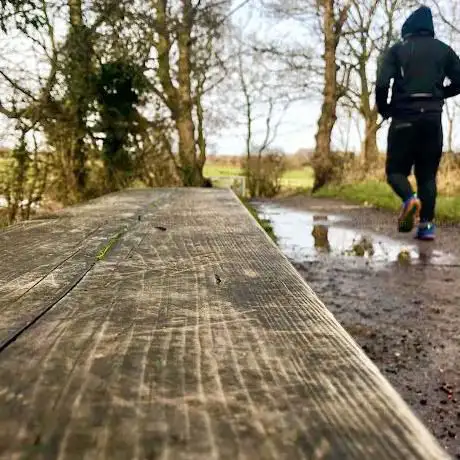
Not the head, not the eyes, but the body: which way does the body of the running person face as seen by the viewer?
away from the camera

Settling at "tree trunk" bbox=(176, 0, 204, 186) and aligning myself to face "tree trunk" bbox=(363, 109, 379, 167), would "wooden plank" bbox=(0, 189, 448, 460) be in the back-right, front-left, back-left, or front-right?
back-right

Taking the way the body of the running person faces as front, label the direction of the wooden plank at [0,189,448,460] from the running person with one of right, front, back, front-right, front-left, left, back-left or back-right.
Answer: back

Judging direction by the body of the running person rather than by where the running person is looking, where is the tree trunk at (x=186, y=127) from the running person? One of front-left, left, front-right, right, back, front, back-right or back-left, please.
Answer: front-left

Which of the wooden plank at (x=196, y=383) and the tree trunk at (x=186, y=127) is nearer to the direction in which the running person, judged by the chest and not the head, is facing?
the tree trunk

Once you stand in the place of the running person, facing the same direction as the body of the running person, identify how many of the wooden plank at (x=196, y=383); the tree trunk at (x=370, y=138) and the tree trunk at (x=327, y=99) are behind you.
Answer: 1

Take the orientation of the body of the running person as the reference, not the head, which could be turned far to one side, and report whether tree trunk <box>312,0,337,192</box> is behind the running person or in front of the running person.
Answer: in front

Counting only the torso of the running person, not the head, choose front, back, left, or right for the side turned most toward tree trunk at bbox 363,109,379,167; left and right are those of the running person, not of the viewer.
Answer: front

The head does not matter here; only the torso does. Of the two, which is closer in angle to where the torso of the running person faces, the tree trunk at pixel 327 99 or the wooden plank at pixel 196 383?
the tree trunk

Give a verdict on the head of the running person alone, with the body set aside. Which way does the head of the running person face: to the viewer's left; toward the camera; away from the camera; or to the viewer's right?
away from the camera

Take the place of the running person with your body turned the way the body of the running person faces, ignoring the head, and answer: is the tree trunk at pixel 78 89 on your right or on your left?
on your left

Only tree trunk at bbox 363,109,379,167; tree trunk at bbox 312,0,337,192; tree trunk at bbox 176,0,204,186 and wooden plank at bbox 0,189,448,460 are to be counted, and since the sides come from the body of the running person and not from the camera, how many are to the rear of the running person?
1
